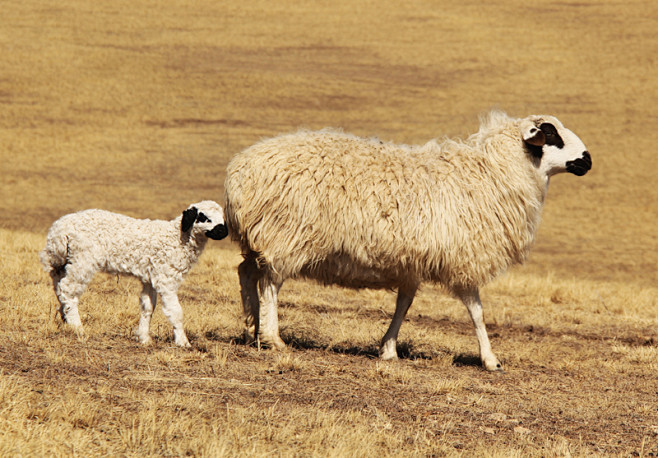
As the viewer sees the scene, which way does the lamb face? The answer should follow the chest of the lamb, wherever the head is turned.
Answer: to the viewer's right

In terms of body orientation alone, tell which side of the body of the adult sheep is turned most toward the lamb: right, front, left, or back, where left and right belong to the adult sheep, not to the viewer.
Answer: back

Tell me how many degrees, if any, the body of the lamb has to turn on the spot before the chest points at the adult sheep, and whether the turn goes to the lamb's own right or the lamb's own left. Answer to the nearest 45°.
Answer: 0° — it already faces it

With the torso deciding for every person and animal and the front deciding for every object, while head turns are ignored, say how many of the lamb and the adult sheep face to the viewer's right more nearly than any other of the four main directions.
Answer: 2

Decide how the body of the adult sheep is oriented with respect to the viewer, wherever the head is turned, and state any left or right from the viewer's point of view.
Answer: facing to the right of the viewer
